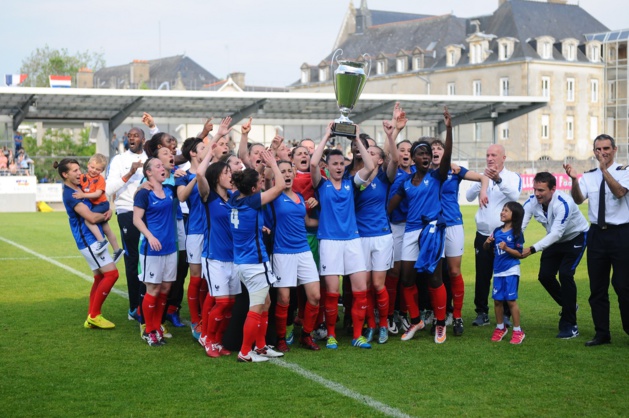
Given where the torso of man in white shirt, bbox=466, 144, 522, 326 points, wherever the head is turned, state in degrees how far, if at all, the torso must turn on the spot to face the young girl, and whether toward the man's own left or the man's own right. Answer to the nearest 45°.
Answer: approximately 45° to the man's own left

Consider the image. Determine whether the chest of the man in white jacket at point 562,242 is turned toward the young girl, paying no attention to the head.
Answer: yes

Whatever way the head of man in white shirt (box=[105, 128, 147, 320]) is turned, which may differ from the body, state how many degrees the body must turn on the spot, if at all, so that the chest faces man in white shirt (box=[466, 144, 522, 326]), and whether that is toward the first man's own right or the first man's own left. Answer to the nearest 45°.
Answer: approximately 45° to the first man's own left

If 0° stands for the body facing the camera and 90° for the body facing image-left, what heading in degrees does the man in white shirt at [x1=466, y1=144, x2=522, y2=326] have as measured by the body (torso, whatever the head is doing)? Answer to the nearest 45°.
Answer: approximately 45°

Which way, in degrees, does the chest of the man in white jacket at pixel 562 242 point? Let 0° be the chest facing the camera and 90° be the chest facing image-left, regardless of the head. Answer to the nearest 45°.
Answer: approximately 45°

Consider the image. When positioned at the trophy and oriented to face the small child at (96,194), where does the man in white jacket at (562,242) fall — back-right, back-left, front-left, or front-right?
back-right

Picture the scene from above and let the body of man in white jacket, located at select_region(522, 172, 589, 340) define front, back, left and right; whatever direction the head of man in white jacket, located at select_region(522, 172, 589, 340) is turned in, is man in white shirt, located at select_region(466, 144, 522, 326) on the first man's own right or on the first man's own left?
on the first man's own right
